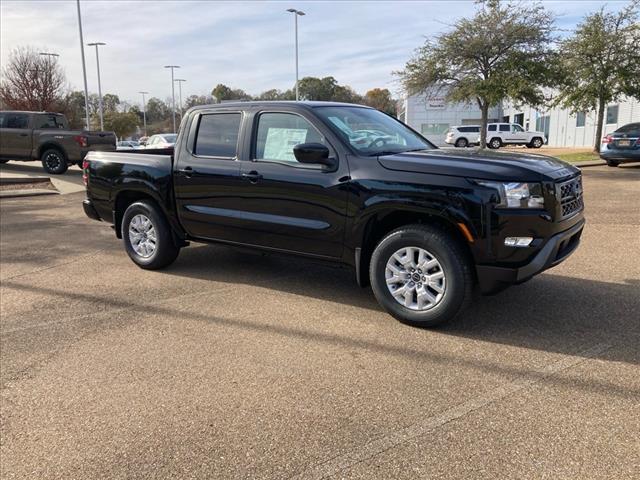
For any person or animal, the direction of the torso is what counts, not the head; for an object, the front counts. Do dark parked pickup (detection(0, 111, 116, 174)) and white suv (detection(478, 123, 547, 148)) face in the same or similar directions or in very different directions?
very different directions

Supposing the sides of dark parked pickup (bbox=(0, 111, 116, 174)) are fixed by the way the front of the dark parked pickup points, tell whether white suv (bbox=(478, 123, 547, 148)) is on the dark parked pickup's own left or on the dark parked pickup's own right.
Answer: on the dark parked pickup's own right

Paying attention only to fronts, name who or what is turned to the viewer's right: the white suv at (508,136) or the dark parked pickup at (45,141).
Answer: the white suv

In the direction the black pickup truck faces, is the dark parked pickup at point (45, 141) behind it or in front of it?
behind

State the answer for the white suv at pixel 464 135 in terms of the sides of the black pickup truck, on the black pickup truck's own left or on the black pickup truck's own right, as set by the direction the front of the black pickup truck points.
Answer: on the black pickup truck's own left

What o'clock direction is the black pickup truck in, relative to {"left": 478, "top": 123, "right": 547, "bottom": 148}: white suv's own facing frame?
The black pickup truck is roughly at 3 o'clock from the white suv.

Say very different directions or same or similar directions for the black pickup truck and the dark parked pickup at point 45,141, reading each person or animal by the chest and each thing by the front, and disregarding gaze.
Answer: very different directions

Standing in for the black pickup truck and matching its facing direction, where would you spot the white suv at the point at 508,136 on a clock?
The white suv is roughly at 8 o'clock from the black pickup truck.

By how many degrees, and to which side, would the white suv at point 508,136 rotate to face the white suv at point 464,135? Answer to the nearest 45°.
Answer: approximately 180°

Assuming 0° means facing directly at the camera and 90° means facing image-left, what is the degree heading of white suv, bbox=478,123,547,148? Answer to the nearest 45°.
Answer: approximately 270°

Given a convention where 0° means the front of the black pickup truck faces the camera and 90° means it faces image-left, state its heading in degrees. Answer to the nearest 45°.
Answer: approximately 315°
